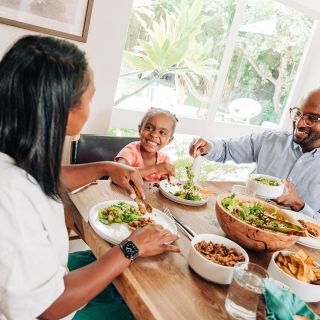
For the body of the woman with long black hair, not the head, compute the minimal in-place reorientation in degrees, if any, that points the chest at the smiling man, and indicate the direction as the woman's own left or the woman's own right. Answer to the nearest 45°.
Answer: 0° — they already face them

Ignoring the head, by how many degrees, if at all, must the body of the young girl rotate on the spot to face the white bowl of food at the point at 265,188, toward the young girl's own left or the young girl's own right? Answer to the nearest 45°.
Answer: approximately 45° to the young girl's own left

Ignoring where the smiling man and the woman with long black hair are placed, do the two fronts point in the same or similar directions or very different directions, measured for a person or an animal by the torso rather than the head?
very different directions

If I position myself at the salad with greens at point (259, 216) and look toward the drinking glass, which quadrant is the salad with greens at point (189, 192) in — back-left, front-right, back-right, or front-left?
back-right

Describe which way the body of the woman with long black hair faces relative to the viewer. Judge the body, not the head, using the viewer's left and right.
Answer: facing away from the viewer and to the right of the viewer

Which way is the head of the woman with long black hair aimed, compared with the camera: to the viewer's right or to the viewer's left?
to the viewer's right

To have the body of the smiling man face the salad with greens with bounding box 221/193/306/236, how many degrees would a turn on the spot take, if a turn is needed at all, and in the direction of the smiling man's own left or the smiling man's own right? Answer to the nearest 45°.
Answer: approximately 45° to the smiling man's own left

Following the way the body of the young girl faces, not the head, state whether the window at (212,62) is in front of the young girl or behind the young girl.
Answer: behind

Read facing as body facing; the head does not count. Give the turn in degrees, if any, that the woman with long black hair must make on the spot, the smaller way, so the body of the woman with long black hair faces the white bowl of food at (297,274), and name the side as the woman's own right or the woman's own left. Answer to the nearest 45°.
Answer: approximately 45° to the woman's own right

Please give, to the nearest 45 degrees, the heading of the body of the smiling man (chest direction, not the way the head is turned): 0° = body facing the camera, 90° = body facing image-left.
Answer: approximately 45°

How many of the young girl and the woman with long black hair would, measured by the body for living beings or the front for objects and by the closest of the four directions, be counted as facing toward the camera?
1
